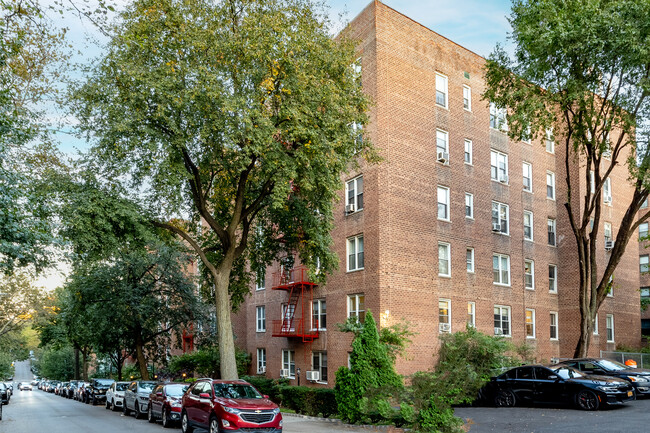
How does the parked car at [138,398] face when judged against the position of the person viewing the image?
facing the viewer and to the right of the viewer

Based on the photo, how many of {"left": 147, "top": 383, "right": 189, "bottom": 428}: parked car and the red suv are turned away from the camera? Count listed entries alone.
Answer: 0

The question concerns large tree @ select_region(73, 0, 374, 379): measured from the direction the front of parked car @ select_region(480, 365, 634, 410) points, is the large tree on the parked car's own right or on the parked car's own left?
on the parked car's own right

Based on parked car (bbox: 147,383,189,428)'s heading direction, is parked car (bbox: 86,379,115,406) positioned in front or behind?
behind

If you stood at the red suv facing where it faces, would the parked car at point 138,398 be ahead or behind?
behind

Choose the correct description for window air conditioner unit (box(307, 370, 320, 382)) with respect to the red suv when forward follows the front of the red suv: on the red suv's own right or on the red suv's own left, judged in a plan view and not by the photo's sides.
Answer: on the red suv's own left

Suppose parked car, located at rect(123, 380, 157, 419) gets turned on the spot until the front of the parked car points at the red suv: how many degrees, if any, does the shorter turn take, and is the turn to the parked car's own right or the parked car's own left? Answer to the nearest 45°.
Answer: approximately 45° to the parked car's own right

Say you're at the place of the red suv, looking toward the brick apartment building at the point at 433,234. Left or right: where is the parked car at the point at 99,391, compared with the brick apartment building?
left
